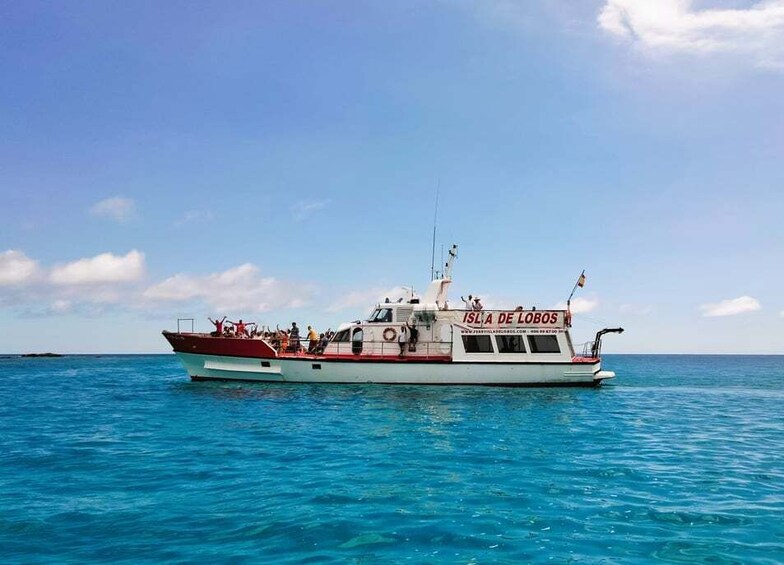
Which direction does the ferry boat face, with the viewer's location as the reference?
facing to the left of the viewer

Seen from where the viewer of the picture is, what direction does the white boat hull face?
facing to the left of the viewer
